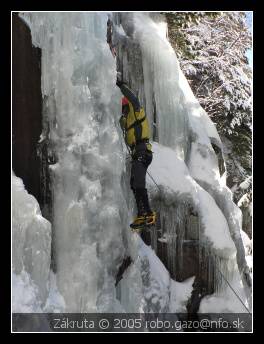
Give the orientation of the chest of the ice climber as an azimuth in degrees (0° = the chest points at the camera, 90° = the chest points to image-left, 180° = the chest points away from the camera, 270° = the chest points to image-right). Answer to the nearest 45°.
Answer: approximately 90°

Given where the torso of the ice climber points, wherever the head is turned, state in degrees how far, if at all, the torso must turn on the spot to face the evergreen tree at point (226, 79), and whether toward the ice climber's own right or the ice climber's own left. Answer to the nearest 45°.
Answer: approximately 90° to the ice climber's own right
